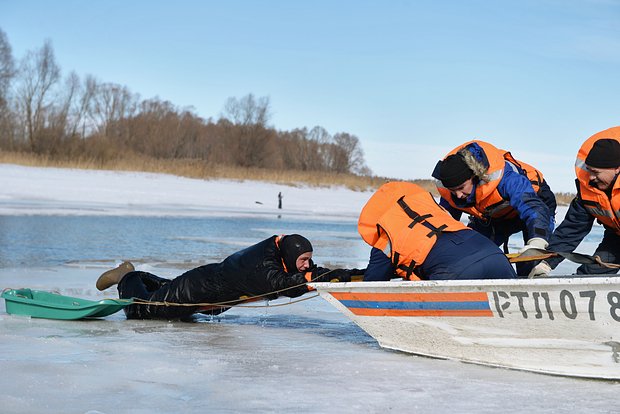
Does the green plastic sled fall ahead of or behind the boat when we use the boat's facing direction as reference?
ahead

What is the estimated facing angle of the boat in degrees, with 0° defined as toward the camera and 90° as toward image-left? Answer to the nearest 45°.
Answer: approximately 90°

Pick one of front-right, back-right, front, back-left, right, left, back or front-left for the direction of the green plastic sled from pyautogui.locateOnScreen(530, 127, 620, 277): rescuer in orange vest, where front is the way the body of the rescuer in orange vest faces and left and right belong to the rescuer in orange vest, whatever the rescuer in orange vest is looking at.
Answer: front-right

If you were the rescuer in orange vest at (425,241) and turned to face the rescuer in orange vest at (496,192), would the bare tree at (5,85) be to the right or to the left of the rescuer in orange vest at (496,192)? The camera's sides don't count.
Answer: left

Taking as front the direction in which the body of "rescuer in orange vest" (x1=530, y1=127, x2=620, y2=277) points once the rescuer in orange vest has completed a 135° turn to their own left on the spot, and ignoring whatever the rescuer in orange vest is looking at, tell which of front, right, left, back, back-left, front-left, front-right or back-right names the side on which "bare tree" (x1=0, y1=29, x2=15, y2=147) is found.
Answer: back-left

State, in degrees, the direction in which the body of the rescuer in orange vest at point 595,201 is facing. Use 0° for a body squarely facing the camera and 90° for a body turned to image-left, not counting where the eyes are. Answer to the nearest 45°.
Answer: approximately 45°

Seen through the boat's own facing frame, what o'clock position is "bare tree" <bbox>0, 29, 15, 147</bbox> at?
The bare tree is roughly at 2 o'clock from the boat.

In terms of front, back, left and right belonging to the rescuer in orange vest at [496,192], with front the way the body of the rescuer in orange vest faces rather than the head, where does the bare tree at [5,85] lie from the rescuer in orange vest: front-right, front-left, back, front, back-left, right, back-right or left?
right

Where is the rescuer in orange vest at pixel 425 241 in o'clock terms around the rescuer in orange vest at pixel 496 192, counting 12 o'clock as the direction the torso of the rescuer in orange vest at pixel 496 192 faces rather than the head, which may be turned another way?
the rescuer in orange vest at pixel 425 241 is roughly at 11 o'clock from the rescuer in orange vest at pixel 496 192.

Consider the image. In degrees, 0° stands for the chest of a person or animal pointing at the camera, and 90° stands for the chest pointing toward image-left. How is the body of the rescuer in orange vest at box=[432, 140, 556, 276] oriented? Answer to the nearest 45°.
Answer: approximately 45°
